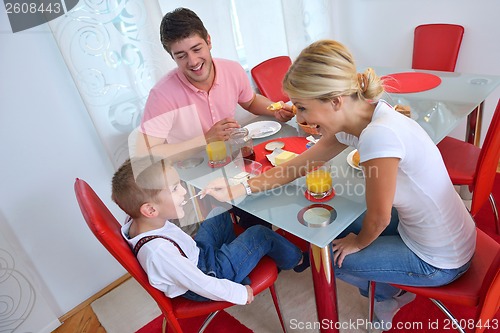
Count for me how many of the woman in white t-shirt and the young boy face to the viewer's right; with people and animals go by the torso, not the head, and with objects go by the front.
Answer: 1

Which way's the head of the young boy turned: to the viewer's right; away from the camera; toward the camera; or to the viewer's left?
to the viewer's right

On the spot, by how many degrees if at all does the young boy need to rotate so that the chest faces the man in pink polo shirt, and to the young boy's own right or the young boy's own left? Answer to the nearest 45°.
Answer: approximately 90° to the young boy's own left

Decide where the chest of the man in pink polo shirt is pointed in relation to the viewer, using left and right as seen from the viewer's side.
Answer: facing the viewer and to the right of the viewer

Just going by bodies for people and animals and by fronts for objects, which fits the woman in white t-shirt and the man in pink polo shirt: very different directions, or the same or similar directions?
very different directions

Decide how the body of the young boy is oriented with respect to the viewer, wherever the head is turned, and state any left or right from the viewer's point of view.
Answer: facing to the right of the viewer

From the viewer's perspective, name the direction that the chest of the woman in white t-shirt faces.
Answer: to the viewer's left

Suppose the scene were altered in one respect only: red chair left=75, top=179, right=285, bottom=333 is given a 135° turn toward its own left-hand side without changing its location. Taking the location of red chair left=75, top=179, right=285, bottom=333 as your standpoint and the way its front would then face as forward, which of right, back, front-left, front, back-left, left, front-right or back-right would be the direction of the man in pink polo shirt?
right

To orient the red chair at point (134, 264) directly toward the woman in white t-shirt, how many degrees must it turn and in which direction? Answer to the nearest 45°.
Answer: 0° — it already faces them

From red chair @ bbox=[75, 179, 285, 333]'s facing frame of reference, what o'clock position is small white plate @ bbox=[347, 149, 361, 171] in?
The small white plate is roughly at 12 o'clock from the red chair.

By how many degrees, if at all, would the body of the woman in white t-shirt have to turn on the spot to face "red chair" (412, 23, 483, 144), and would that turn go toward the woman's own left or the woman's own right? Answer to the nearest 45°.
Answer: approximately 90° to the woman's own right

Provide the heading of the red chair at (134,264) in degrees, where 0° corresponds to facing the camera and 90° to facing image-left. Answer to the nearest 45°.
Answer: approximately 270°
